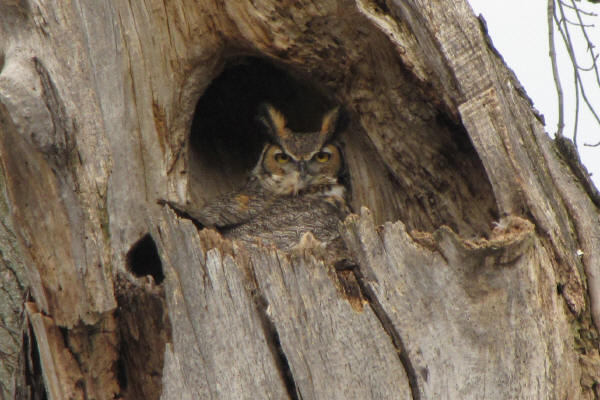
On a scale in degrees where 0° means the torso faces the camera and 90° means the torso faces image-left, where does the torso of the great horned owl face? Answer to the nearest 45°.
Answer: approximately 315°
